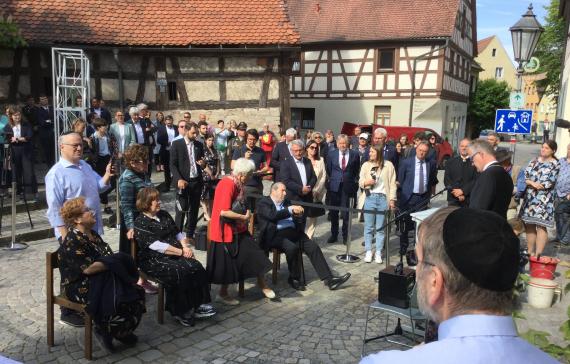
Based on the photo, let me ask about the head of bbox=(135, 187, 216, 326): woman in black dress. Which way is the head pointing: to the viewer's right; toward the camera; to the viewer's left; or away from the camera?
to the viewer's right

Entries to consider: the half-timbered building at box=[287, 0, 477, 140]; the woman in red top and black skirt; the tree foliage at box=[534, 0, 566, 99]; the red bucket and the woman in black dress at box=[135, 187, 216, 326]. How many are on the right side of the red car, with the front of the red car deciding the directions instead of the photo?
3

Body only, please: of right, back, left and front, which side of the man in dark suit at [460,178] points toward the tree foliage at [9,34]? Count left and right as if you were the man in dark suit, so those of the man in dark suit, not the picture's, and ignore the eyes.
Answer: right

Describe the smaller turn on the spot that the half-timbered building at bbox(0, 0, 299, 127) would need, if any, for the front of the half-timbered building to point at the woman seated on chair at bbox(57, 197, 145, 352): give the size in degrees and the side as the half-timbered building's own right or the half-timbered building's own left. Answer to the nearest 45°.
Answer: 0° — it already faces them

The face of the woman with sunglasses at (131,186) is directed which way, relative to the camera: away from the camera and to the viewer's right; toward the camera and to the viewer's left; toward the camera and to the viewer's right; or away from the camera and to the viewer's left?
toward the camera and to the viewer's right

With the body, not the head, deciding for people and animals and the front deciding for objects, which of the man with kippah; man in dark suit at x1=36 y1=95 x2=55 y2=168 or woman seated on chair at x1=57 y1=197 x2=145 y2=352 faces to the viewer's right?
the woman seated on chair

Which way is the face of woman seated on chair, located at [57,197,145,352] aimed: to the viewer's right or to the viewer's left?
to the viewer's right

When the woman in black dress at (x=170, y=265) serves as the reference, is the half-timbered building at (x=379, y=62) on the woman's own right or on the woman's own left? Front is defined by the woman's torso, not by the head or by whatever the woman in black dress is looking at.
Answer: on the woman's own left

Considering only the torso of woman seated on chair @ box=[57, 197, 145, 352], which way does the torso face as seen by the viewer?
to the viewer's right

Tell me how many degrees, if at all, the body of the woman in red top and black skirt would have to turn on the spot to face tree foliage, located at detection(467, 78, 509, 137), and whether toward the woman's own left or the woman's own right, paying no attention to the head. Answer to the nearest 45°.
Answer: approximately 45° to the woman's own left

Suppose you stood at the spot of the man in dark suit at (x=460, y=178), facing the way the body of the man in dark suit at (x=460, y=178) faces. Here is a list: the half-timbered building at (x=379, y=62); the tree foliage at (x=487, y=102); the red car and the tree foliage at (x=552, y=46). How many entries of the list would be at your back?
4

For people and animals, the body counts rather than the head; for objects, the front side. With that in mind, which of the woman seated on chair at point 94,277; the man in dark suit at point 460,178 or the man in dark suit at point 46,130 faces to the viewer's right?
the woman seated on chair

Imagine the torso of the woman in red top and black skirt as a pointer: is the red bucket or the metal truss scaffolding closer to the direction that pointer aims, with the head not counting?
the red bucket

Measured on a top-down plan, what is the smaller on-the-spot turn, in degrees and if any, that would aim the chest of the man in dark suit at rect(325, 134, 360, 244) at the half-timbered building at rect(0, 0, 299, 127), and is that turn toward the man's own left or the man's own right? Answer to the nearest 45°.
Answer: approximately 135° to the man's own right

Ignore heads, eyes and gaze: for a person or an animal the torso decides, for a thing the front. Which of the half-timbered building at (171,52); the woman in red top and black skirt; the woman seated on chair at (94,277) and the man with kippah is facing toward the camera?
the half-timbered building
